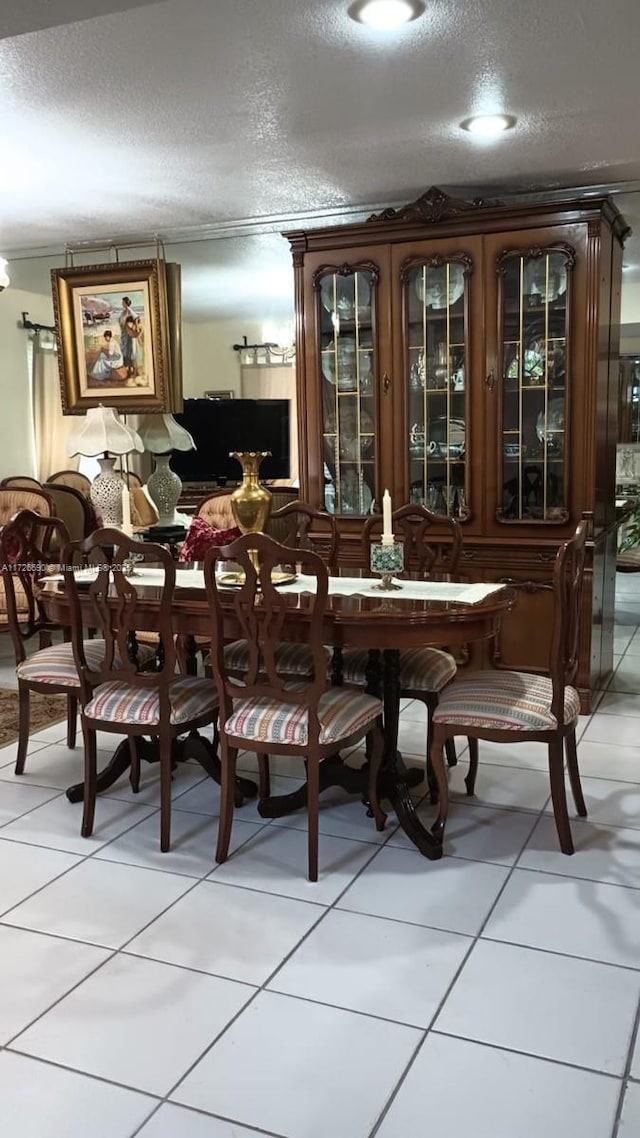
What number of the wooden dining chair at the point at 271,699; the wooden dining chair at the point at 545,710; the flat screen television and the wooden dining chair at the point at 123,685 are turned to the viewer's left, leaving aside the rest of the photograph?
1

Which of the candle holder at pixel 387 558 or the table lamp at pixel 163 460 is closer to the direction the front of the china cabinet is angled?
the candle holder

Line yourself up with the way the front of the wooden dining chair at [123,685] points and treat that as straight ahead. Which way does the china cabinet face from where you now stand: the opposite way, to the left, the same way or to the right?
the opposite way

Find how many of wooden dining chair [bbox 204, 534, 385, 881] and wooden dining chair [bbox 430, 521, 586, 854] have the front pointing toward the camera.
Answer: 0

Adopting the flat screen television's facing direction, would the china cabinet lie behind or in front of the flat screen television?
in front

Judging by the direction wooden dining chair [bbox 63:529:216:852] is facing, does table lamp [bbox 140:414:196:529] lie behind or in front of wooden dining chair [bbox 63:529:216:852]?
in front

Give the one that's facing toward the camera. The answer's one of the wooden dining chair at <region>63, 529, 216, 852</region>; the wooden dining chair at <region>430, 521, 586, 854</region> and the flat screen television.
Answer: the flat screen television

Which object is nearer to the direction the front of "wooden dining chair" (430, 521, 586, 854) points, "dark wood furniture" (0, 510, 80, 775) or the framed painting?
the dark wood furniture

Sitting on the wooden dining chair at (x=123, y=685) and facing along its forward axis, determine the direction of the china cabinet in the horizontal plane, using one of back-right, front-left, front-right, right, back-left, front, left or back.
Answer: front

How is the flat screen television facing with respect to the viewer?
toward the camera

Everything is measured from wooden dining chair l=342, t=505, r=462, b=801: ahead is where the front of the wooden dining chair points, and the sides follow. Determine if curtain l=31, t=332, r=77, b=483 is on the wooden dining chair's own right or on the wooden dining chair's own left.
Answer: on the wooden dining chair's own right

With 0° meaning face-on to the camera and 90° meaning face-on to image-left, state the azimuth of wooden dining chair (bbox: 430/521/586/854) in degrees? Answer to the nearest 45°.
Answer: approximately 90°

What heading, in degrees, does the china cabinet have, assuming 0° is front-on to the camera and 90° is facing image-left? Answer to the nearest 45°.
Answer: approximately 45°

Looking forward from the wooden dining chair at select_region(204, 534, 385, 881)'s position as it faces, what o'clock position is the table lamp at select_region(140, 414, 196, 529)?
The table lamp is roughly at 10 o'clock from the wooden dining chair.
